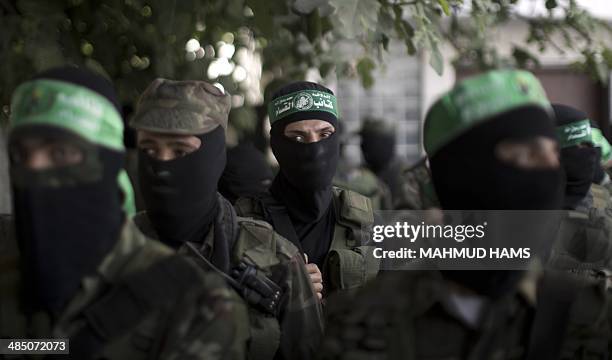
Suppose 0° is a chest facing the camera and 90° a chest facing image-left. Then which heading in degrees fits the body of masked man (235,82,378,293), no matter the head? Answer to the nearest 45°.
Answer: approximately 0°

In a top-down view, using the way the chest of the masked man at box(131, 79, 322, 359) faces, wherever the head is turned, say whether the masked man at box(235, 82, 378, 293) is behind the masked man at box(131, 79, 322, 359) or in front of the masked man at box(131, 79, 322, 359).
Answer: behind

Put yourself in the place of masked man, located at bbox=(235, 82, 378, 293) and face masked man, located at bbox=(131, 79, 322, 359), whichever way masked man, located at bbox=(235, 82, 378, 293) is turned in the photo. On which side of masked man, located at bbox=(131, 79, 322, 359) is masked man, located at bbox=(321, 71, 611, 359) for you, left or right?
left

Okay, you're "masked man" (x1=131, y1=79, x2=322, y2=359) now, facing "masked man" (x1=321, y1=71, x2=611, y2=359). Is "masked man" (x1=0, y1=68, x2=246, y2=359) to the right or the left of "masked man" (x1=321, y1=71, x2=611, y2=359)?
right

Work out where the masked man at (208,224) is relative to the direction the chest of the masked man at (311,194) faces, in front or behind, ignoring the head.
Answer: in front

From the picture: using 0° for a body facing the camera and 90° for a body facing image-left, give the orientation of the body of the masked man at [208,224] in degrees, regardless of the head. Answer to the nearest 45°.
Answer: approximately 45°

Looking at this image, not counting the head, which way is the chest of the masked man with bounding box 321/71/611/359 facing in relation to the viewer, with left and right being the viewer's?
facing the viewer and to the right of the viewer

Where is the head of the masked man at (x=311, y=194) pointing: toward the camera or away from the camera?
toward the camera

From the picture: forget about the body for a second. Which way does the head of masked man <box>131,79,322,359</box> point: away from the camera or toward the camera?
toward the camera

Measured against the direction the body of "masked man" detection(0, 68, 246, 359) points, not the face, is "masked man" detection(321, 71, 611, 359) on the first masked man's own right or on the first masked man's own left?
on the first masked man's own left

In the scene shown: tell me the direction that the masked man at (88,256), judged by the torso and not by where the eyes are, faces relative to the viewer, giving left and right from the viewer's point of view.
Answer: facing the viewer and to the left of the viewer

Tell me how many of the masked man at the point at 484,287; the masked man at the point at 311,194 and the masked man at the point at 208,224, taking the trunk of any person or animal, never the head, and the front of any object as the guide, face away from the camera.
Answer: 0

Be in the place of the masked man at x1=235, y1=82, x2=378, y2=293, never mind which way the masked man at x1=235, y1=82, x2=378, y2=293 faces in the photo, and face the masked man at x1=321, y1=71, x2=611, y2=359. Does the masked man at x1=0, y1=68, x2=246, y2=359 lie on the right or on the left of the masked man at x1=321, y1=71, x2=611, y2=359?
right

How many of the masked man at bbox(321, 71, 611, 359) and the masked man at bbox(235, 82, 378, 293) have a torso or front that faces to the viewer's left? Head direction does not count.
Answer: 0

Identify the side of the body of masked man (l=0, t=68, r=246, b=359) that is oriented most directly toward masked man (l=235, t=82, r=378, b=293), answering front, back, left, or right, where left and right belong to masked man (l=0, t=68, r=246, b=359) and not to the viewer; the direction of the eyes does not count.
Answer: back
